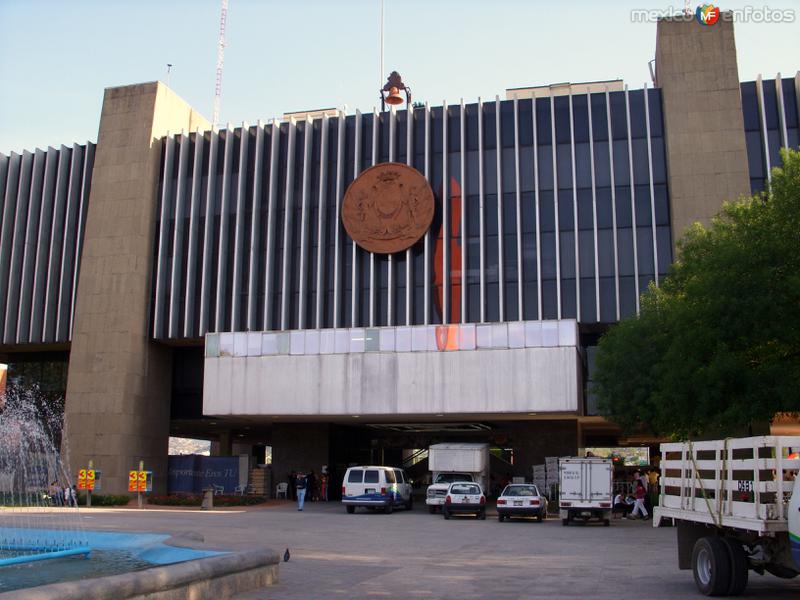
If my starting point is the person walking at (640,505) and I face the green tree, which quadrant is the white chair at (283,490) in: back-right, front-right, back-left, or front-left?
back-right

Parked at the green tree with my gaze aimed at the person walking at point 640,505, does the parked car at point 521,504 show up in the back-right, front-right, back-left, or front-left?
front-left

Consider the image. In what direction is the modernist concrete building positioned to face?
toward the camera

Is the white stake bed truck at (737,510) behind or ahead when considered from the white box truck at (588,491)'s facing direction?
behind

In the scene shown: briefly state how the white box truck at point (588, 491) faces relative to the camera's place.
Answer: facing away from the viewer

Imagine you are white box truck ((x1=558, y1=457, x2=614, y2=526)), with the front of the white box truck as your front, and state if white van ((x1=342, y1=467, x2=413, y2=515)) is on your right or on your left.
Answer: on your left

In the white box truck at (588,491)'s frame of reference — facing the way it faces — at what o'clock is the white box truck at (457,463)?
the white box truck at (457,463) is roughly at 11 o'clock from the white box truck at (588,491).
